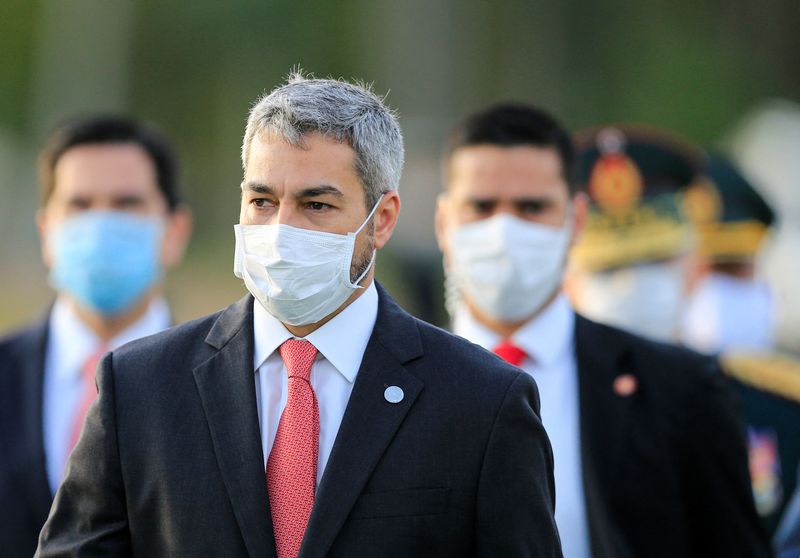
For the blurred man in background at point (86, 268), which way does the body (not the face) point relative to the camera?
toward the camera

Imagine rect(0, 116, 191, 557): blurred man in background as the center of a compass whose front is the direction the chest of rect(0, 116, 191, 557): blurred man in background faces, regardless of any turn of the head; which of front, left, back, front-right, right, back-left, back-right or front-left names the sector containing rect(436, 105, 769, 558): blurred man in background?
front-left

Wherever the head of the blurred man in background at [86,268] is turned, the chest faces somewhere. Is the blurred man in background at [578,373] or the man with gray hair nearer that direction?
the man with gray hair

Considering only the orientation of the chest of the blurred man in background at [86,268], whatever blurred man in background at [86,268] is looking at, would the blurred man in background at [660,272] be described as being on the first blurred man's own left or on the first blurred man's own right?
on the first blurred man's own left

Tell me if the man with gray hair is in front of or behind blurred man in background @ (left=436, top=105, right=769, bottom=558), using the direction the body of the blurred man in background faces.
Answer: in front

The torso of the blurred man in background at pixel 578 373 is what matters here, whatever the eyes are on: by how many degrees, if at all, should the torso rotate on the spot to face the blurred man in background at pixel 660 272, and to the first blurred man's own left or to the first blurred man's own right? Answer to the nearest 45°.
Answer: approximately 180°

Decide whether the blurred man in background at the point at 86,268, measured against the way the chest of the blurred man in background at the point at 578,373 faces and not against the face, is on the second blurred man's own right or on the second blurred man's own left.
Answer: on the second blurred man's own right

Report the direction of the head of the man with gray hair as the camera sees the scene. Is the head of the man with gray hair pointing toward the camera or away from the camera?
toward the camera

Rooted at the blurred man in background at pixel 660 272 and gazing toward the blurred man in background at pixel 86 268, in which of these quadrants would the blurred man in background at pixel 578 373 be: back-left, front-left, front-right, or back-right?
front-left

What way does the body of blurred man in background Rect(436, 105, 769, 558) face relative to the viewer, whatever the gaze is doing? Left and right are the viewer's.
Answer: facing the viewer

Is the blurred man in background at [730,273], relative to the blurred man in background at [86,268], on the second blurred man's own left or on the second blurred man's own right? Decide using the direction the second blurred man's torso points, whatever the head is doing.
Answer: on the second blurred man's own left

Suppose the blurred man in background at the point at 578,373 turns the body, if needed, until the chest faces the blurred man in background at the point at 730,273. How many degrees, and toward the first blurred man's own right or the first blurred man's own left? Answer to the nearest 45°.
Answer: approximately 180°

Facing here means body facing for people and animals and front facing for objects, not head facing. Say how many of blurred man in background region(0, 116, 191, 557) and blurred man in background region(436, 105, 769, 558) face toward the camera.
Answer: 2
